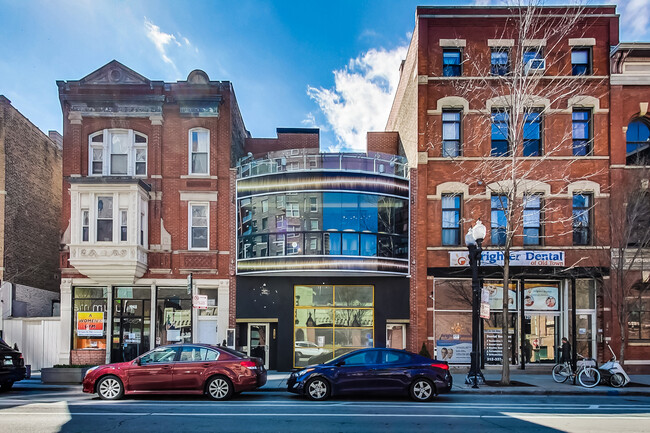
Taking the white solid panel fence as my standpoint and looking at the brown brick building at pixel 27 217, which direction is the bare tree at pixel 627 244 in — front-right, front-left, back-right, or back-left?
back-right

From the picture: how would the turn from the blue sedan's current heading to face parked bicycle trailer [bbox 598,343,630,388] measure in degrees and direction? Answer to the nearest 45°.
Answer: approximately 135° to its right

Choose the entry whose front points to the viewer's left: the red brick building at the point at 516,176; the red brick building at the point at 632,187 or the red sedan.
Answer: the red sedan

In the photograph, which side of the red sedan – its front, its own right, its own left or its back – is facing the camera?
left

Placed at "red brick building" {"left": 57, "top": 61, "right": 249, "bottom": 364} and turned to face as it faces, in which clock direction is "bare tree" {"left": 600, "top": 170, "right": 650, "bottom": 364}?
The bare tree is roughly at 10 o'clock from the red brick building.

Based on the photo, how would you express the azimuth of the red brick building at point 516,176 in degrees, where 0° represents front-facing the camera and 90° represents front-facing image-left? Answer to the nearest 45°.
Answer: approximately 0°

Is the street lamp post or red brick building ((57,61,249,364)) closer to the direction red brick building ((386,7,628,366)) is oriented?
the street lamp post

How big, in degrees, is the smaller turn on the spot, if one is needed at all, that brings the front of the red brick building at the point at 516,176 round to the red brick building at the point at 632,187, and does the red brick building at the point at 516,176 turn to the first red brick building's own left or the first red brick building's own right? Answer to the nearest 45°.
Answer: approximately 90° to the first red brick building's own left

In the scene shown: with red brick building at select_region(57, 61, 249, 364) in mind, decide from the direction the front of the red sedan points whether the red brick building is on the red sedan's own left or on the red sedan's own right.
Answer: on the red sedan's own right

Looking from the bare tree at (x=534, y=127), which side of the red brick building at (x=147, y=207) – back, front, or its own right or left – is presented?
left

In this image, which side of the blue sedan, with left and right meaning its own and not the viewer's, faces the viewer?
left

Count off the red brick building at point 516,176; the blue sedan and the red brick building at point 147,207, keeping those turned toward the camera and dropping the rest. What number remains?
2
